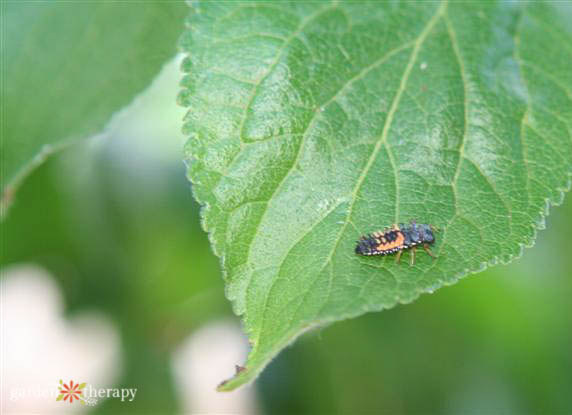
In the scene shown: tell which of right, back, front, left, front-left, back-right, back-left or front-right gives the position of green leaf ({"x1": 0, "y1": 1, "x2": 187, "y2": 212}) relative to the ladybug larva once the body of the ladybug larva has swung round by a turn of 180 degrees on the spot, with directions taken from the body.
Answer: front

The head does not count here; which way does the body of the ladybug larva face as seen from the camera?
to the viewer's right
